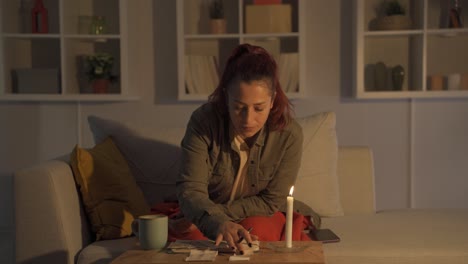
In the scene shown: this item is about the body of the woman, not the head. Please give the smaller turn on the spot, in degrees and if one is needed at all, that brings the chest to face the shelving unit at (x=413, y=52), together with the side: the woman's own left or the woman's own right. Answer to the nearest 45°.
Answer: approximately 135° to the woman's own left

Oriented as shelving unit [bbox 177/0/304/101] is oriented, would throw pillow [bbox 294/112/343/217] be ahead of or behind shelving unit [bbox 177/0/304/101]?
ahead

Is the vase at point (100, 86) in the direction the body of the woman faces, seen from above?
no

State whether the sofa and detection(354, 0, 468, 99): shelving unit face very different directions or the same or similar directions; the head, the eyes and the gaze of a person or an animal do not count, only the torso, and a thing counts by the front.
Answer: same or similar directions

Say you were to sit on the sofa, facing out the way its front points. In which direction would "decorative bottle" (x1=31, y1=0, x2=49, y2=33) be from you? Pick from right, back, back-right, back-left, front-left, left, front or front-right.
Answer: back-right

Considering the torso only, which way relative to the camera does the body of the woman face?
toward the camera

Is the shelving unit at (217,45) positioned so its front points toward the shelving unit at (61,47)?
no

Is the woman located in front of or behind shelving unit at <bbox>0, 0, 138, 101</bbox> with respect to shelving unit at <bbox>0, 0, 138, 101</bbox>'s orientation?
in front

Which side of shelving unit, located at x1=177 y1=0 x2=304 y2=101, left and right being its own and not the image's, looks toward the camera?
front

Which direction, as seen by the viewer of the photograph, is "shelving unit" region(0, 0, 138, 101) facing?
facing the viewer

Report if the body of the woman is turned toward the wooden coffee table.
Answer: yes

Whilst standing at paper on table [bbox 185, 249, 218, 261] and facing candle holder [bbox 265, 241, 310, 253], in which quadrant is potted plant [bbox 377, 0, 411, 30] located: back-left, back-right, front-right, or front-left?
front-left

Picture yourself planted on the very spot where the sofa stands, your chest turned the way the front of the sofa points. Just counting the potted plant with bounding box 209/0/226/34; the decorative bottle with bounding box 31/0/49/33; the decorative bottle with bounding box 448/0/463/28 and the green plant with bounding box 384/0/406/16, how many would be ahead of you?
0

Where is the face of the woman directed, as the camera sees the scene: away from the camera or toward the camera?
toward the camera

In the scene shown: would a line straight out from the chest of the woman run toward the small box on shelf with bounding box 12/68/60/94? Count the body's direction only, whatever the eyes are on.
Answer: no

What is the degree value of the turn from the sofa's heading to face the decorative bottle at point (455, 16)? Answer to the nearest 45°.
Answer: approximately 135° to its left

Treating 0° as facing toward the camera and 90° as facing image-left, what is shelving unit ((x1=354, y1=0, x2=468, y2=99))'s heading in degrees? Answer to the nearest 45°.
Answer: approximately 0°

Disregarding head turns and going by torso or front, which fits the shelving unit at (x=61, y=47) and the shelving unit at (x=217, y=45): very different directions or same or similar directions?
same or similar directions

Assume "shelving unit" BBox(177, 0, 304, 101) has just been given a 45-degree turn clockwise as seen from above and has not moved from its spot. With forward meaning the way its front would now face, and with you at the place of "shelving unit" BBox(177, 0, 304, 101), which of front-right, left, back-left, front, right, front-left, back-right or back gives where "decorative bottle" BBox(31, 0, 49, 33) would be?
front-right

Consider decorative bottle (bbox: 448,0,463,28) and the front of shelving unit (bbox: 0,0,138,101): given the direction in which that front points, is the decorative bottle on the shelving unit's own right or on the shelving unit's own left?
on the shelving unit's own left

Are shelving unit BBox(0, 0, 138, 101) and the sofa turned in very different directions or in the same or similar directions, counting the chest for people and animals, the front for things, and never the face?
same or similar directions

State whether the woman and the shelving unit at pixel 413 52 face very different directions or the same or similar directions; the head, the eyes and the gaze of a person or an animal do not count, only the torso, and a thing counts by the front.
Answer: same or similar directions
